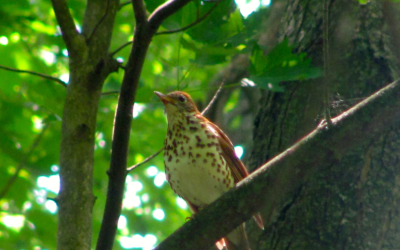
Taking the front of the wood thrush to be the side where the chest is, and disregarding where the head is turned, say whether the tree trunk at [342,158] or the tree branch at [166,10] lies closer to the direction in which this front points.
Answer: the tree branch

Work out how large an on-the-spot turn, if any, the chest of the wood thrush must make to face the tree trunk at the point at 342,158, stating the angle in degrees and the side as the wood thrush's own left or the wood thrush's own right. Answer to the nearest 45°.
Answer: approximately 135° to the wood thrush's own left

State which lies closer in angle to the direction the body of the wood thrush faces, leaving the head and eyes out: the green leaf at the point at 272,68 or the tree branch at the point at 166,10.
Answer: the tree branch

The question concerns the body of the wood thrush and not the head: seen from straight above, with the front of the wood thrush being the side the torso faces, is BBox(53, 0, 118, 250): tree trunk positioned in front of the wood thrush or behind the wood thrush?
in front
